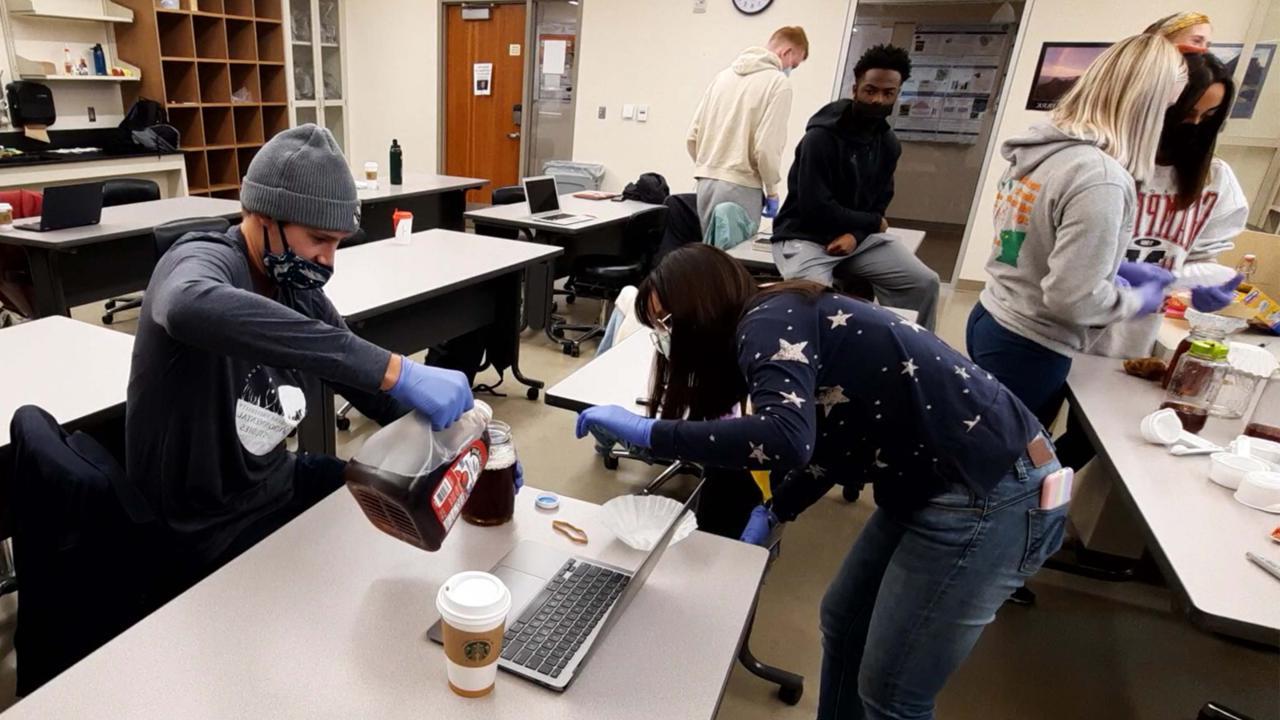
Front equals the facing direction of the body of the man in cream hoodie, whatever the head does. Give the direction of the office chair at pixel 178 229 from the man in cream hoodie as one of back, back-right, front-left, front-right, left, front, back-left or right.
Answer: back

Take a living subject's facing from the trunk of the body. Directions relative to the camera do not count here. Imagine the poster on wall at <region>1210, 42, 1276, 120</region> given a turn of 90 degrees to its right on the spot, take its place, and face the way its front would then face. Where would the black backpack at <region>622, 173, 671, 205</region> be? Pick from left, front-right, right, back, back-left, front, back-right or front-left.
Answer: front-left

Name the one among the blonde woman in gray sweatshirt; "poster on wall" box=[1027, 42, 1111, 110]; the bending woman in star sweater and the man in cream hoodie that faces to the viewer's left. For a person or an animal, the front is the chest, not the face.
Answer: the bending woman in star sweater

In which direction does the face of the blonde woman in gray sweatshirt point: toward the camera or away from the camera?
away from the camera

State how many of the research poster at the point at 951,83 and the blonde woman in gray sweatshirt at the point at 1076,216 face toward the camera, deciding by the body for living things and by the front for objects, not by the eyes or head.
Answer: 1

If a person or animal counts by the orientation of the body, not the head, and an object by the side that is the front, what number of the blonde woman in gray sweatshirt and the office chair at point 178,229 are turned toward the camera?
0

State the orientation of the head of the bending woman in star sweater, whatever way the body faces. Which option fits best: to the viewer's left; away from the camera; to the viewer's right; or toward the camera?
to the viewer's left

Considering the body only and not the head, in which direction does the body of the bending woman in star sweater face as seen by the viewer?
to the viewer's left

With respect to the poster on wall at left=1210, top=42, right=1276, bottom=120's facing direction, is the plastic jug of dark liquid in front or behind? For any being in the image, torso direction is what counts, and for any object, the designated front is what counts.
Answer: in front

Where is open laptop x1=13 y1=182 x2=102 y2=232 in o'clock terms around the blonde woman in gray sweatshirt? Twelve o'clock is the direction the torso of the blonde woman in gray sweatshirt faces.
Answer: The open laptop is roughly at 7 o'clock from the blonde woman in gray sweatshirt.

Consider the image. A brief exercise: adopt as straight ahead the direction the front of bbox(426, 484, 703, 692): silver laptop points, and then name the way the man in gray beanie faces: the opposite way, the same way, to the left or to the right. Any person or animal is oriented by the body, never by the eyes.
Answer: the opposite way
